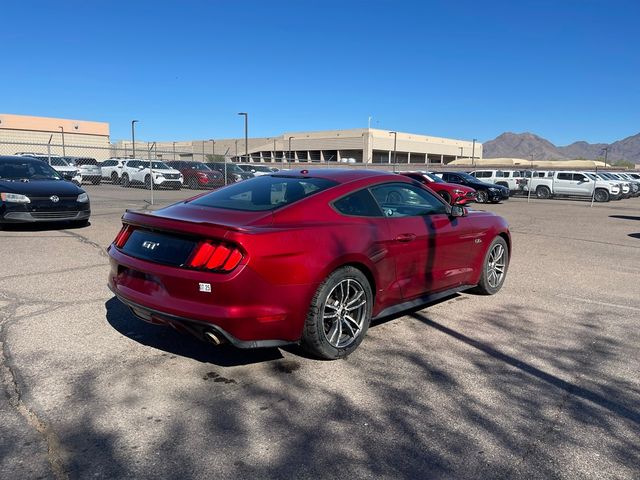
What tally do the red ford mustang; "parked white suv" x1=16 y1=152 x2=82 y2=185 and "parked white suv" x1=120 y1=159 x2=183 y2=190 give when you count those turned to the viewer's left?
0

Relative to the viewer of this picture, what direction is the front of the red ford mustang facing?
facing away from the viewer and to the right of the viewer

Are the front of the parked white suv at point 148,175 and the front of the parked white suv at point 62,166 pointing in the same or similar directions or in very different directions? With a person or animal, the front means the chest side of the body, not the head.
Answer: same or similar directions

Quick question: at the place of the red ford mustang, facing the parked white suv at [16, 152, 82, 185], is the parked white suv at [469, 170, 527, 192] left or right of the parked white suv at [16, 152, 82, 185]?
right

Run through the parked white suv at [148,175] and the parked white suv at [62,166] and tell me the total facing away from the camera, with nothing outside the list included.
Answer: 0

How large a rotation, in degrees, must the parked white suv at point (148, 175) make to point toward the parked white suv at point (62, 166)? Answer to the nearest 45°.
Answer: approximately 135° to its right

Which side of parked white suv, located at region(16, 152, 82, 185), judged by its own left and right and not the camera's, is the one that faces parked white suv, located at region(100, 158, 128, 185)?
left

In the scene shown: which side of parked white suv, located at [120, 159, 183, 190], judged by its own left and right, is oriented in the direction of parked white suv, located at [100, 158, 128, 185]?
back

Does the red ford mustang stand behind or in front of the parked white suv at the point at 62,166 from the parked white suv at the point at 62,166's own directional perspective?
in front

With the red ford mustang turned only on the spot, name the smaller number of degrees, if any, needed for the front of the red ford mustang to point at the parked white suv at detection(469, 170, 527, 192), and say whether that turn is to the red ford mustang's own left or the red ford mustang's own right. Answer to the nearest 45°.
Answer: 0° — it already faces it

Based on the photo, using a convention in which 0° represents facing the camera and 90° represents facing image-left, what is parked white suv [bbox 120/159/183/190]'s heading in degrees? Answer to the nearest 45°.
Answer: approximately 315°

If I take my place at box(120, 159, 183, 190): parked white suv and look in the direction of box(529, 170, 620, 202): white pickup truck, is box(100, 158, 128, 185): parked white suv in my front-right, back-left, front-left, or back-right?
back-left

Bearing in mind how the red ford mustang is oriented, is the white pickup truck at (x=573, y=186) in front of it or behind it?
in front

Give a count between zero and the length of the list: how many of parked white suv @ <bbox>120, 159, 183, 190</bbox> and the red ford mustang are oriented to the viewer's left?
0

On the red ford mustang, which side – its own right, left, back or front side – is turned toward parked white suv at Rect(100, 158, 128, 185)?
left

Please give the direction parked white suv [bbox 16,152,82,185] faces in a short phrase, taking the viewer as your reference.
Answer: facing the viewer and to the right of the viewer
